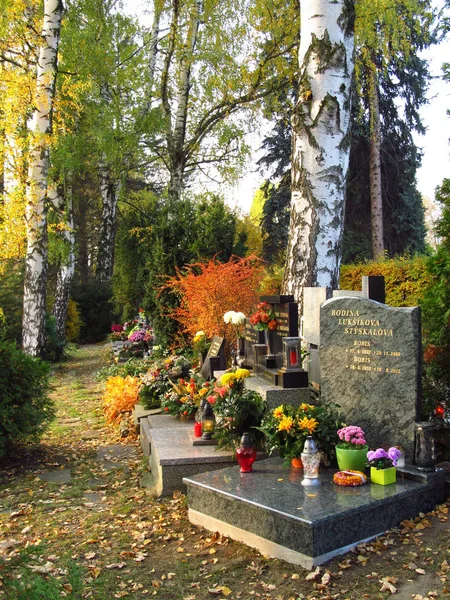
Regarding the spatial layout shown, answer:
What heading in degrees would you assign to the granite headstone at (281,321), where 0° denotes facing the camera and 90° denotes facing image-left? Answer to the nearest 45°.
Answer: approximately 45°

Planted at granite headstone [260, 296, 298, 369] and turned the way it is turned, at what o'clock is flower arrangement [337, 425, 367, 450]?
The flower arrangement is roughly at 10 o'clock from the granite headstone.

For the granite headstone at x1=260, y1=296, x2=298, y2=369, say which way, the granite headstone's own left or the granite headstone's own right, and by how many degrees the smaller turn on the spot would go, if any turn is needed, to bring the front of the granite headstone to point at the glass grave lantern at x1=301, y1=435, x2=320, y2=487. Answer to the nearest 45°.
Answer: approximately 45° to the granite headstone's own left

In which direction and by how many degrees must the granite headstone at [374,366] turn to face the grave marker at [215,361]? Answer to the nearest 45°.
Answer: approximately 90° to its right

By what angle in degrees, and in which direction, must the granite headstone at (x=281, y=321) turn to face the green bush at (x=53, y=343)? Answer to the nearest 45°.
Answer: approximately 90° to its right

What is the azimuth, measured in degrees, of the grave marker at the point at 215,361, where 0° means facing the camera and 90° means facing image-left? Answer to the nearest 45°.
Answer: approximately 45°

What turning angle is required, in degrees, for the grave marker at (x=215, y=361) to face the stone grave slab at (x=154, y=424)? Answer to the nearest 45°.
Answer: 0° — it already faces it

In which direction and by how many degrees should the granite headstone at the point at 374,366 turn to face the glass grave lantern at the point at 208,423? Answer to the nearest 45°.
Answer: approximately 45° to its right

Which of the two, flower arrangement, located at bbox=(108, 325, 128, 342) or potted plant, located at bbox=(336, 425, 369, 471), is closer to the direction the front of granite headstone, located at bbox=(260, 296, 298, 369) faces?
the potted plant

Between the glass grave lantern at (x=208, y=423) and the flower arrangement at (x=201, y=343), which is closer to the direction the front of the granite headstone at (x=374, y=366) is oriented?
the glass grave lantern

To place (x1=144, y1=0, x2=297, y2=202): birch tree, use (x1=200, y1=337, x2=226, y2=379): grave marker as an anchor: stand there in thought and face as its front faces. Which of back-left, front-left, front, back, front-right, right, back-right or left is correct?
back-right

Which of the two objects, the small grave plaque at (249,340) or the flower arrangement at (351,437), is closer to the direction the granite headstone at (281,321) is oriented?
the flower arrangement
